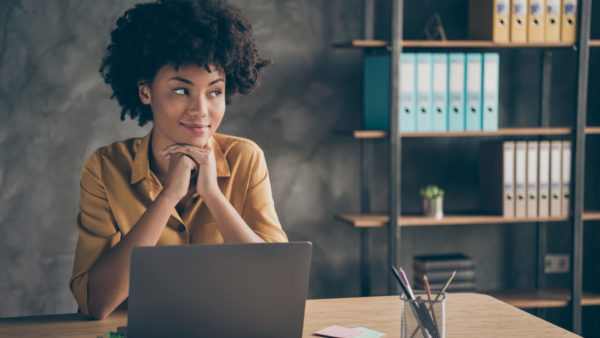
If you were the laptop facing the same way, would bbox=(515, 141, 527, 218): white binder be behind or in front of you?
in front

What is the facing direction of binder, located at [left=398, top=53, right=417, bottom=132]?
toward the camera

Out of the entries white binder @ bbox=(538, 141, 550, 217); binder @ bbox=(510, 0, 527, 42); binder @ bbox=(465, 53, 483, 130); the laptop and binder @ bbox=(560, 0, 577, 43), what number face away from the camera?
1

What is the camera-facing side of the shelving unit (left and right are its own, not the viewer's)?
front

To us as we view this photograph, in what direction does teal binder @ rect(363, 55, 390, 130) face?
facing the viewer

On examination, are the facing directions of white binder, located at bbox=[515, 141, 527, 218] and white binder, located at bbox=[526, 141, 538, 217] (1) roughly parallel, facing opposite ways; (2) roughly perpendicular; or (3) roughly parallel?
roughly parallel

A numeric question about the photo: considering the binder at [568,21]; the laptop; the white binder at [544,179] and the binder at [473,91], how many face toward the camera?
3

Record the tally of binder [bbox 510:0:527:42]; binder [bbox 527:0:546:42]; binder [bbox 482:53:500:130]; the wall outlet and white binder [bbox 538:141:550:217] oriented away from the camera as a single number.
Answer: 0

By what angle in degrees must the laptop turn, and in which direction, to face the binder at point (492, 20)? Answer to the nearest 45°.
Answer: approximately 45° to its right

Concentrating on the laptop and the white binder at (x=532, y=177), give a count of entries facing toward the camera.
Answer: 1

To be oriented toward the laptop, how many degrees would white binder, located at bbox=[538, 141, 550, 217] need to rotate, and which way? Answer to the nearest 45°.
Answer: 0° — it already faces it

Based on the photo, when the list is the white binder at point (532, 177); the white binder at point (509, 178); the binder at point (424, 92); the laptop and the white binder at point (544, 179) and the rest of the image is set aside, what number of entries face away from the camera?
1
